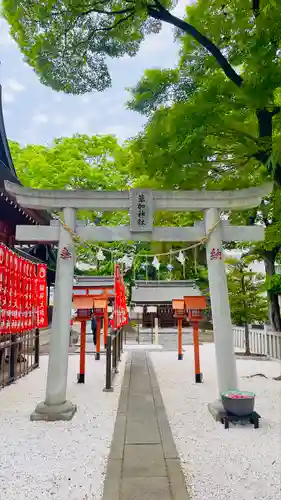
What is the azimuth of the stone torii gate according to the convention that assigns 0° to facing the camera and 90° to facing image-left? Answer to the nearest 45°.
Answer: approximately 0°
